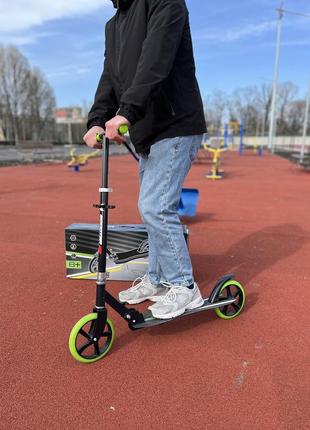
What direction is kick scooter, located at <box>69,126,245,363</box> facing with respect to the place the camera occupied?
facing the viewer and to the left of the viewer
